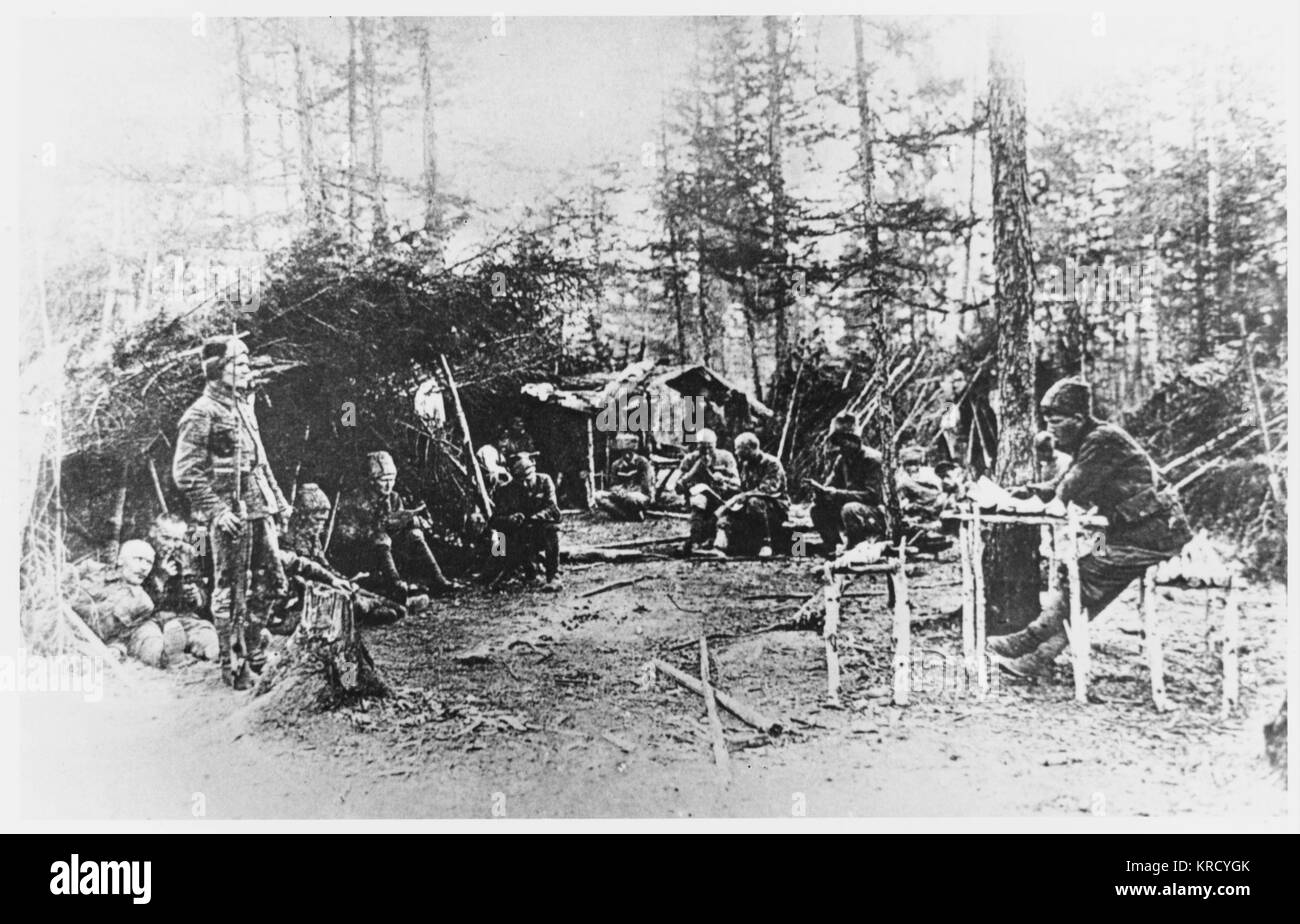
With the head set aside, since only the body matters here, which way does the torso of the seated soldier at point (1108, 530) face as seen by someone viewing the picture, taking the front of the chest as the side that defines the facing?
to the viewer's left

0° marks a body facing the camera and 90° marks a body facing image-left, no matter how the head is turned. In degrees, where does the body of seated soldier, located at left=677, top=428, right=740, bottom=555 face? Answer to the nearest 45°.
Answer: approximately 0°

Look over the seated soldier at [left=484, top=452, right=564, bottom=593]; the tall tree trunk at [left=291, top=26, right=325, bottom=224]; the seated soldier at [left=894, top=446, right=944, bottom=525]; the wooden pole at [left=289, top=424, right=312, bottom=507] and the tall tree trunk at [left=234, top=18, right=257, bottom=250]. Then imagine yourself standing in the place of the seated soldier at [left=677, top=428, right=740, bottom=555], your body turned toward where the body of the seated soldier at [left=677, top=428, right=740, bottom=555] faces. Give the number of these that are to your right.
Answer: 4

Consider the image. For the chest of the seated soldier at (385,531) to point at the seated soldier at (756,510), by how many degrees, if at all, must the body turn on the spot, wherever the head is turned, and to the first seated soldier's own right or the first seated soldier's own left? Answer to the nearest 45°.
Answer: approximately 45° to the first seated soldier's own left

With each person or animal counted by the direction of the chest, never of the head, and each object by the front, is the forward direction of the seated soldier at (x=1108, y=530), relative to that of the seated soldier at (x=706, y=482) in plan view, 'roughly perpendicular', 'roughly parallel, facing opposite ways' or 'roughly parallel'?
roughly perpendicular

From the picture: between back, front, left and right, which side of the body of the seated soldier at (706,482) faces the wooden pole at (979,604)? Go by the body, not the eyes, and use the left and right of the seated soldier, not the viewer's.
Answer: front

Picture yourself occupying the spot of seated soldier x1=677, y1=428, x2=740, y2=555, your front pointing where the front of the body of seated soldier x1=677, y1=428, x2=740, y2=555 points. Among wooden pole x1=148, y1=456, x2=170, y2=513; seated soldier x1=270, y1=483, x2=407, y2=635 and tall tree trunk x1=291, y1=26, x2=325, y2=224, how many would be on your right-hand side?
3
